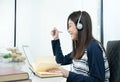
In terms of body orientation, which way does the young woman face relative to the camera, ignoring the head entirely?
to the viewer's left

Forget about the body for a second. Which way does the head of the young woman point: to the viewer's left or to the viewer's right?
to the viewer's left
